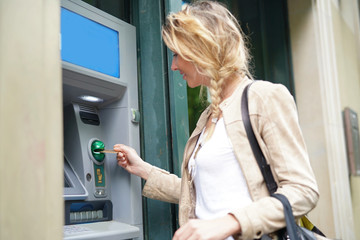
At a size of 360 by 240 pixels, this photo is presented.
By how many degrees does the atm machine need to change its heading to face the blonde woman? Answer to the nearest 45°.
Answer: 0° — it already faces them

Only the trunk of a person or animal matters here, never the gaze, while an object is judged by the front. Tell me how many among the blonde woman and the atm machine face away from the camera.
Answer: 0

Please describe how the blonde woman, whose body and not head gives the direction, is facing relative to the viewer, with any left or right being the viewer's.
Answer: facing the viewer and to the left of the viewer

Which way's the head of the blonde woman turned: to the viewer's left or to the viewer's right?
to the viewer's left

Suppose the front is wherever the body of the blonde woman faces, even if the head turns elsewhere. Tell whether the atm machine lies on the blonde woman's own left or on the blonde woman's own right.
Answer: on the blonde woman's own right

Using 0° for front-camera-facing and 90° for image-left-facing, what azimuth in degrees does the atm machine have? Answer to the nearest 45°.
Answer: approximately 315°
